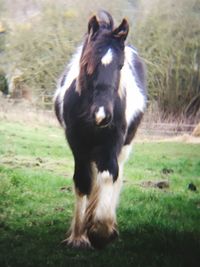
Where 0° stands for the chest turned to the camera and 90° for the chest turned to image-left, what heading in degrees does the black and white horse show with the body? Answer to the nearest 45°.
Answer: approximately 0°
